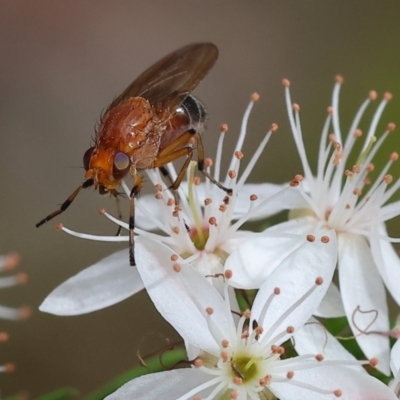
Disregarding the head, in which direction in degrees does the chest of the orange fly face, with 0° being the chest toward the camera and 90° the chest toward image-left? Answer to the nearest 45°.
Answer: approximately 45°
